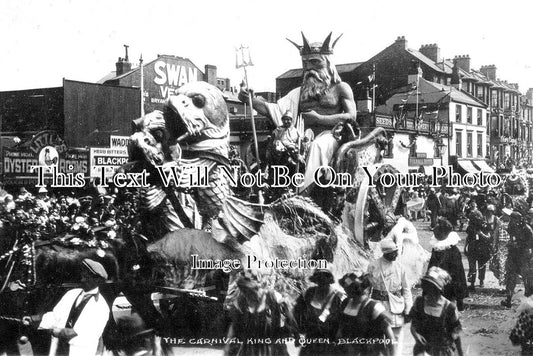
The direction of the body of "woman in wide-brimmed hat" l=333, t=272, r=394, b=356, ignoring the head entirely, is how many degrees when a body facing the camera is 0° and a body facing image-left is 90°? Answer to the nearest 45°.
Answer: approximately 45°

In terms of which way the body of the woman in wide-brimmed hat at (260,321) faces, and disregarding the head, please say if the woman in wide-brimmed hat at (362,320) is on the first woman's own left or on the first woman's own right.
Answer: on the first woman's own left
